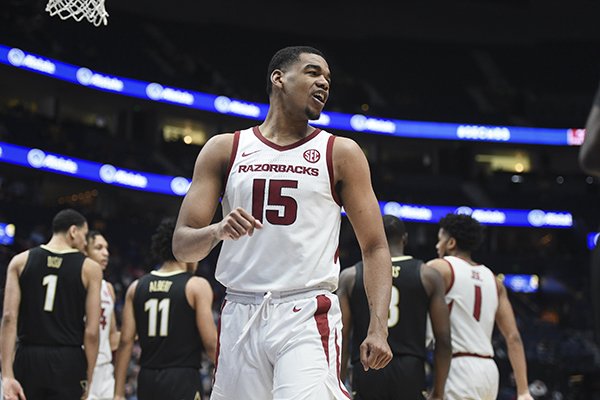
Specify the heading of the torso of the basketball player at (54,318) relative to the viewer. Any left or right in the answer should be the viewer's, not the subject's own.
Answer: facing away from the viewer

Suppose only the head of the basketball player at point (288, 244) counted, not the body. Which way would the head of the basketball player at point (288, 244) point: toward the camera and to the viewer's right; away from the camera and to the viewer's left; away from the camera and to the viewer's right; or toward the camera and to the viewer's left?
toward the camera and to the viewer's right

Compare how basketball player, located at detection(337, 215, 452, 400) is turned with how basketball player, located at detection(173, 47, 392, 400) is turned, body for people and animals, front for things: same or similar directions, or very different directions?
very different directions

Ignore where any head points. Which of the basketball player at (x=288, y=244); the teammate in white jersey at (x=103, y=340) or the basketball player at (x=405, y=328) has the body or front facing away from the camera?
the basketball player at (x=405, y=328)

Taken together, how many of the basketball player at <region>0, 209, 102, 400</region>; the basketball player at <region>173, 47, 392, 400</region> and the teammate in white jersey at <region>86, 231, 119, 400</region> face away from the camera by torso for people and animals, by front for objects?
1

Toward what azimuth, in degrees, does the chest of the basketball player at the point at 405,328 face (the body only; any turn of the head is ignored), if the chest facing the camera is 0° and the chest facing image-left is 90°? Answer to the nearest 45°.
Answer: approximately 180°

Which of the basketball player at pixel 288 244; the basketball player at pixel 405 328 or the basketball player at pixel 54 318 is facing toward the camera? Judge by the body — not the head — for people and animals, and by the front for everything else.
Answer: the basketball player at pixel 288 244

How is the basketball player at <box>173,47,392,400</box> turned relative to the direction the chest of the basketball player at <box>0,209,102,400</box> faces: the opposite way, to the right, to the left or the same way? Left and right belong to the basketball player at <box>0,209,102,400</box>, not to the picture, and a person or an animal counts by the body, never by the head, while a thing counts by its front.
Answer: the opposite way

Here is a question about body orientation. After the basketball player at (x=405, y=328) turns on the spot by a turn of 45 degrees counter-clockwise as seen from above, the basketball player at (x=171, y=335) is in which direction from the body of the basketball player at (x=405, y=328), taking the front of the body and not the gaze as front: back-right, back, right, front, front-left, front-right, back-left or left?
front-left

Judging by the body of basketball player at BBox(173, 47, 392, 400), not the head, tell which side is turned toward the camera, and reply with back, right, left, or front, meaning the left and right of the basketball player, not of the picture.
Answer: front

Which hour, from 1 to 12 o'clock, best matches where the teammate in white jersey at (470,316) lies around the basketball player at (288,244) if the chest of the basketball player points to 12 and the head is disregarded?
The teammate in white jersey is roughly at 7 o'clock from the basketball player.
